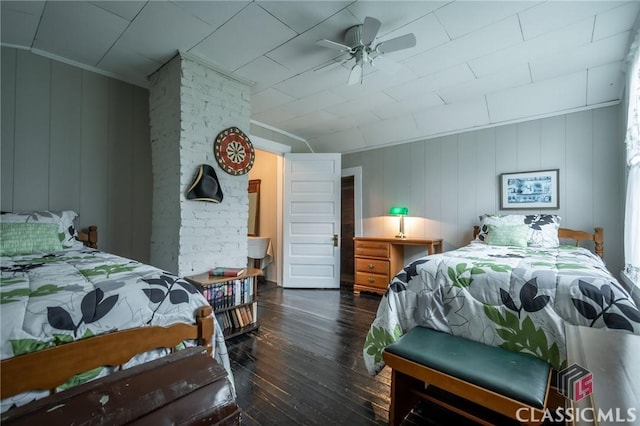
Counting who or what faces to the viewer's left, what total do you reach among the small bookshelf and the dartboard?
0

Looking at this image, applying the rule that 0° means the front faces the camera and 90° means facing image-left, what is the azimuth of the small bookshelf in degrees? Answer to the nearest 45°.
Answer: approximately 315°

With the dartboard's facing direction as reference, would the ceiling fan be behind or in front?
in front

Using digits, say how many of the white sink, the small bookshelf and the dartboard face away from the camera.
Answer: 0

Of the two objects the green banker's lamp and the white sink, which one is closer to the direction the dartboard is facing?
the green banker's lamp

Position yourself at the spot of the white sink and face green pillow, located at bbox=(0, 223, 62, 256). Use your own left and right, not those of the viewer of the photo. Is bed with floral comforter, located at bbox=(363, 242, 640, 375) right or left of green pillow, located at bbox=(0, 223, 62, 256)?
left

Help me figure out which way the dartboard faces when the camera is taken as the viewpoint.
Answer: facing the viewer and to the right of the viewer

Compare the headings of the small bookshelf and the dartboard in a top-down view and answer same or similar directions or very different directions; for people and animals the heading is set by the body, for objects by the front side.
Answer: same or similar directions

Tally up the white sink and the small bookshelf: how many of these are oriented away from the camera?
0

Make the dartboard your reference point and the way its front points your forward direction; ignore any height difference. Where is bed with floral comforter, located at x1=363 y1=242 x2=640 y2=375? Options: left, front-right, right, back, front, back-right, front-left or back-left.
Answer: front
